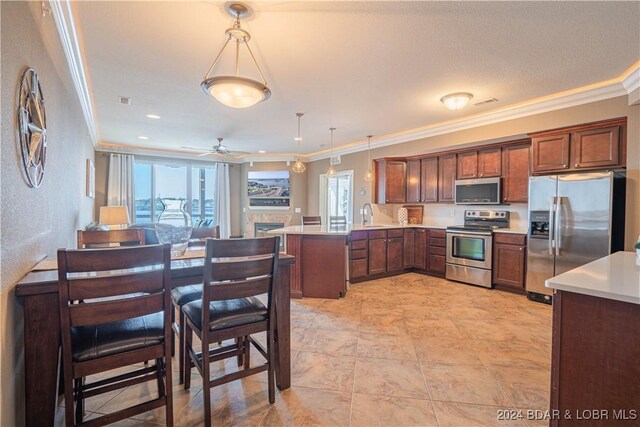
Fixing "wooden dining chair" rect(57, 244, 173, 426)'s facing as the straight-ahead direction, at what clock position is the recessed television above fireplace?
The recessed television above fireplace is roughly at 1 o'clock from the wooden dining chair.

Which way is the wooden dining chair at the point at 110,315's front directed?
away from the camera

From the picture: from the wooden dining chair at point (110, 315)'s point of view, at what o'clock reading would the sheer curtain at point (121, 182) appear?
The sheer curtain is roughly at 12 o'clock from the wooden dining chair.

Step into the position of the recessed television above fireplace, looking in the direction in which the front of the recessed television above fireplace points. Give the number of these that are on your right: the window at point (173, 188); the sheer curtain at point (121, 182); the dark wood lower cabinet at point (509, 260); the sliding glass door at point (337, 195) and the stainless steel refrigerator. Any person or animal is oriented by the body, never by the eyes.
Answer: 2

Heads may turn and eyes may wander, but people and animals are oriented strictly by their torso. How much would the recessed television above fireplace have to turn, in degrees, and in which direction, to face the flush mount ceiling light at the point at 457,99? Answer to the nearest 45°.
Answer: approximately 45° to its left

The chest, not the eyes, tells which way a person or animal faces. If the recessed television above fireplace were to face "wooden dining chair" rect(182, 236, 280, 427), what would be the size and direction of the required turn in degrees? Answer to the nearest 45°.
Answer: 0° — it already faces it

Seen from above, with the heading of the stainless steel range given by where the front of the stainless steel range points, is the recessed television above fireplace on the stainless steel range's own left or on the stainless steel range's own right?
on the stainless steel range's own right

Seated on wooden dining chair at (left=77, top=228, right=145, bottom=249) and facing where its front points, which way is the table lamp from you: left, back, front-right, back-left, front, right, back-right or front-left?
back

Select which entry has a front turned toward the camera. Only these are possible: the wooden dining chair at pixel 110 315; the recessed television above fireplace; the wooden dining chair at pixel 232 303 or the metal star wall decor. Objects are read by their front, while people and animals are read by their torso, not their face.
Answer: the recessed television above fireplace

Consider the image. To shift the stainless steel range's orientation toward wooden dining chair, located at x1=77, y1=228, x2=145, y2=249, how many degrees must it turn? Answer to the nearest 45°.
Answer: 0° — it already faces it

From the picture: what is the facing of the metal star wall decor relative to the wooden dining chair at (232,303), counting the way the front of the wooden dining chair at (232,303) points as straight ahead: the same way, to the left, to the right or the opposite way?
to the right

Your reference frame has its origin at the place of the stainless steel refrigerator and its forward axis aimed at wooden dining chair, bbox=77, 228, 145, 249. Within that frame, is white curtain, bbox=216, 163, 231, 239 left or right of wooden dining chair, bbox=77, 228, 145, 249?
right

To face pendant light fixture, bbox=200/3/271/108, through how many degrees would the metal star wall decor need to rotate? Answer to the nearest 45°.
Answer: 0° — it already faces it

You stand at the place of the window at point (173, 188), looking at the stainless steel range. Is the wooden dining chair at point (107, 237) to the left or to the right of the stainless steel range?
right

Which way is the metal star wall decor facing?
to the viewer's right

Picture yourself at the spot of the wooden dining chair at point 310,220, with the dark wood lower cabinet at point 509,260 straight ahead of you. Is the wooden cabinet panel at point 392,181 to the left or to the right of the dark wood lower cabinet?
left
